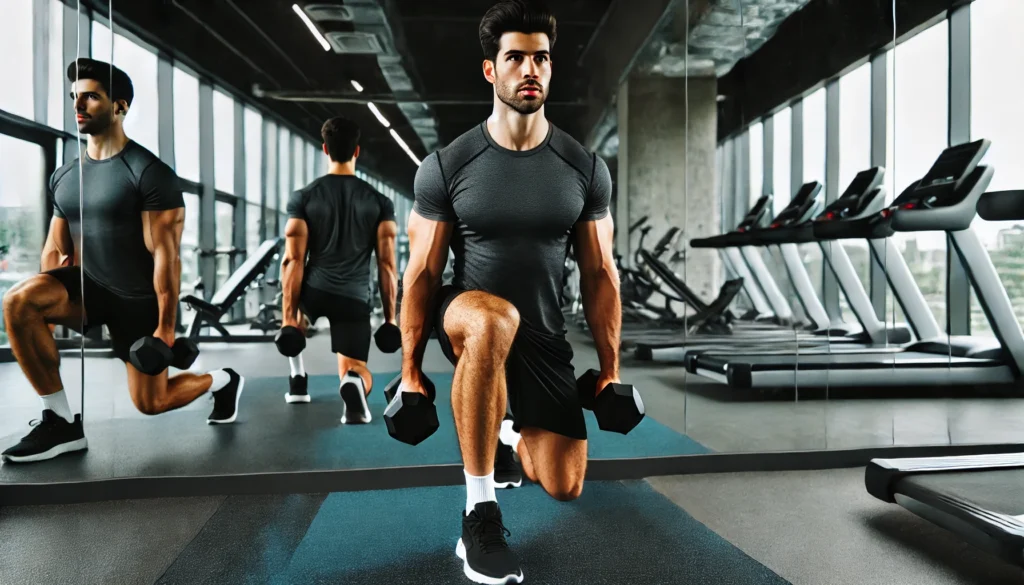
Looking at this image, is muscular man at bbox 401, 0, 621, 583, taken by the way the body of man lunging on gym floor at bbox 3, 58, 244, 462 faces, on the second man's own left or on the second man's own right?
on the second man's own left

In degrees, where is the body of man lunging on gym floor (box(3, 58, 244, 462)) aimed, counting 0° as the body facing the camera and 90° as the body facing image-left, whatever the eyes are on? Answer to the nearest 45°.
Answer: approximately 45°

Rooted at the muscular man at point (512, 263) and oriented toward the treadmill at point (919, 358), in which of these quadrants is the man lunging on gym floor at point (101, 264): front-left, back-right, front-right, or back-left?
back-left

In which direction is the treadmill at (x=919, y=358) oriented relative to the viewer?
to the viewer's right

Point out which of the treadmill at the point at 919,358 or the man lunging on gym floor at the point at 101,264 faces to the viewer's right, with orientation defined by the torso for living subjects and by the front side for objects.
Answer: the treadmill
